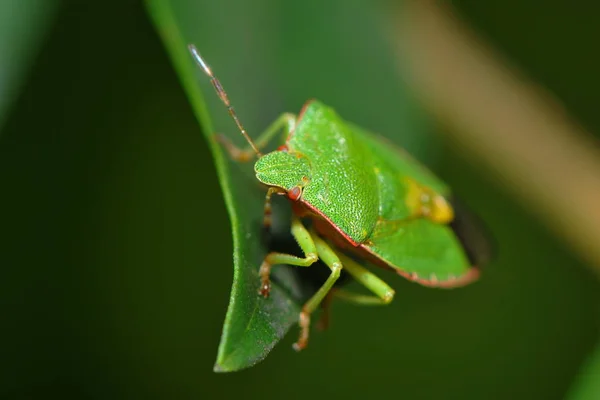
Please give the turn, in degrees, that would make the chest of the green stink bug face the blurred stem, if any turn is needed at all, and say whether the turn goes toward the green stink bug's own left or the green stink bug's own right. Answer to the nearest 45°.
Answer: approximately 135° to the green stink bug's own right

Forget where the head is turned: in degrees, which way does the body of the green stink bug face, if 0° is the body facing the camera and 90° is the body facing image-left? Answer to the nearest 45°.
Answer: approximately 45°
